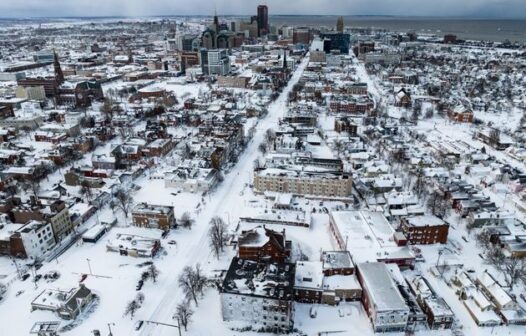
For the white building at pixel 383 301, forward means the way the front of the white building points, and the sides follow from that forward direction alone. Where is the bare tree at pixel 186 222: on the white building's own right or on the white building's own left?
on the white building's own right

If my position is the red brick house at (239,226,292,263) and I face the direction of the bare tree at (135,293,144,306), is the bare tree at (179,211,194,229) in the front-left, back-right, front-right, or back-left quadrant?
front-right

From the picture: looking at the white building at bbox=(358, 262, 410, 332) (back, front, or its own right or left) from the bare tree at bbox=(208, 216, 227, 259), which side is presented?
right

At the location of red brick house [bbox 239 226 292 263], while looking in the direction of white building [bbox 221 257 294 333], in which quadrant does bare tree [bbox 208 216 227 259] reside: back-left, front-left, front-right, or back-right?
back-right

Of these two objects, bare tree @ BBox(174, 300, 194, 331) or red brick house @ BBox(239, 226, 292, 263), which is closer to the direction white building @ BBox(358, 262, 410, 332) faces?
the bare tree

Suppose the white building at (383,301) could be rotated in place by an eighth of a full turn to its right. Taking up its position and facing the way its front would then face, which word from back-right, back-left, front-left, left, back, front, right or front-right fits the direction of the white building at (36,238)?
front-right

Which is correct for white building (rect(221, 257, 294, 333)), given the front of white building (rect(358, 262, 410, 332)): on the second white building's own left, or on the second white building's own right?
on the second white building's own right

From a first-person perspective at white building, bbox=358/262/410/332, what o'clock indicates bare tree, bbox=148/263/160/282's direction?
The bare tree is roughly at 3 o'clock from the white building.

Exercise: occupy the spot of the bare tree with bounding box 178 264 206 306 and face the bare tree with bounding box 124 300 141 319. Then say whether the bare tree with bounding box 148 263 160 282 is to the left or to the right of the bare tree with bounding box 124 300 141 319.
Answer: right

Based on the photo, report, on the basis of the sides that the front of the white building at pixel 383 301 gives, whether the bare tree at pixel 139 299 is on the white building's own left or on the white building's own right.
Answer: on the white building's own right

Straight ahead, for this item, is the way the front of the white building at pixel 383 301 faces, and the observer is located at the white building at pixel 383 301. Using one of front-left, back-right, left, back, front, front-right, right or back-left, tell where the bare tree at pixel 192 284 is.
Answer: right

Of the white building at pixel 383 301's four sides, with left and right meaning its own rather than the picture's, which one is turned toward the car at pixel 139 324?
right

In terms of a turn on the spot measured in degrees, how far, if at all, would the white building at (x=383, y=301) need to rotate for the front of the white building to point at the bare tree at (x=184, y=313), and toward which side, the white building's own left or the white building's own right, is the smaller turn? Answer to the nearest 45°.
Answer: approximately 90° to the white building's own right

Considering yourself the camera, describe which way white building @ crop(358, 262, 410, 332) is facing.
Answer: facing the viewer
